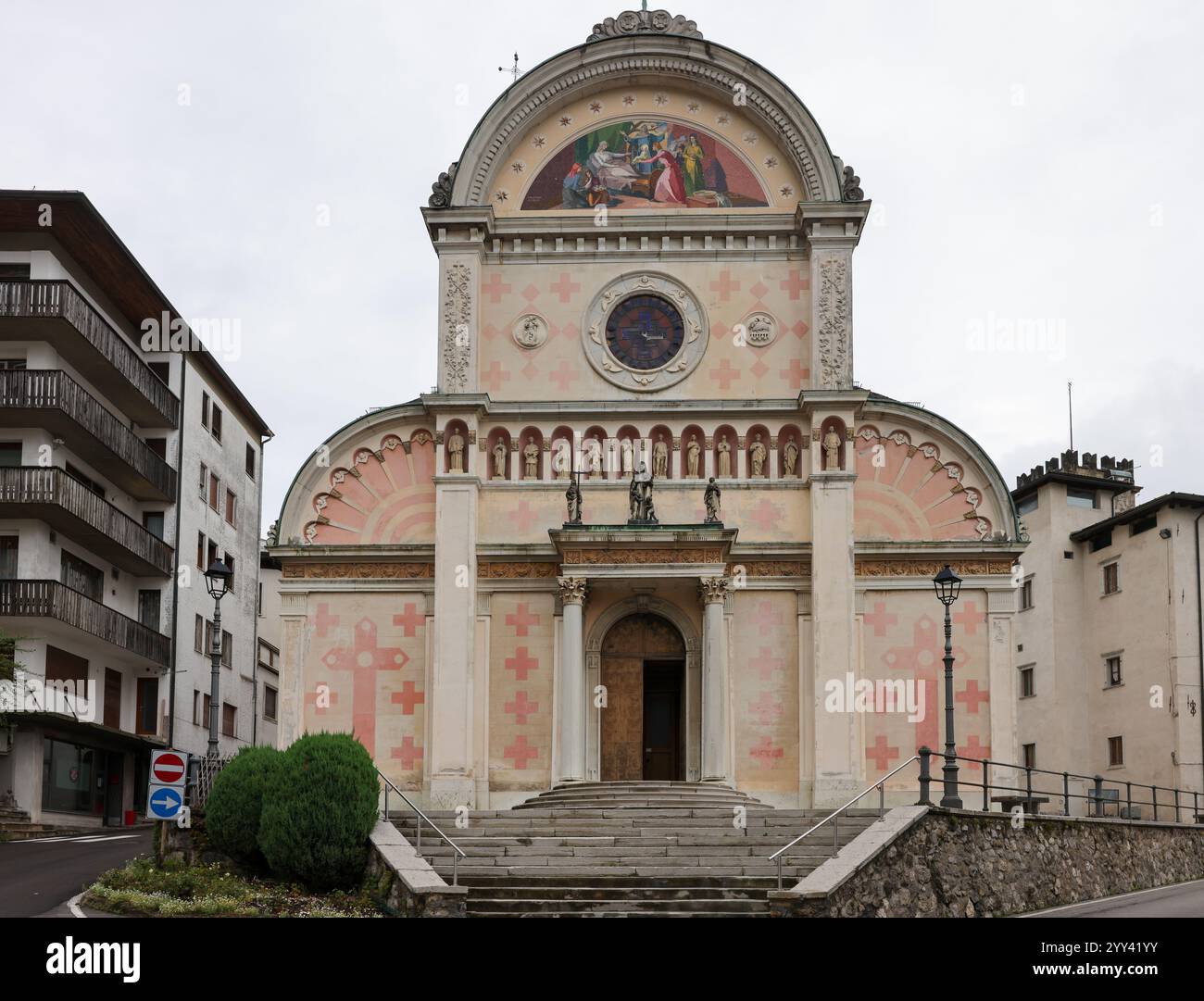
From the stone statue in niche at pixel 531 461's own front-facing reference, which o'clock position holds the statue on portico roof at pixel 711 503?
The statue on portico roof is roughly at 10 o'clock from the stone statue in niche.

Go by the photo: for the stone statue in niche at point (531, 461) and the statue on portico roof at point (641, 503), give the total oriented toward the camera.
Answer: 2

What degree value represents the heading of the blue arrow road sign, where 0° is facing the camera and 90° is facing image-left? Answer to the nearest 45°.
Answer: approximately 0°

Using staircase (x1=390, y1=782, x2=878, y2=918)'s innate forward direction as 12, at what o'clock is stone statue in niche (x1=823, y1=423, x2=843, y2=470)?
The stone statue in niche is roughly at 7 o'clock from the staircase.

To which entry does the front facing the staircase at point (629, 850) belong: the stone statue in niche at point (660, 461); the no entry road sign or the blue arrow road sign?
the stone statue in niche

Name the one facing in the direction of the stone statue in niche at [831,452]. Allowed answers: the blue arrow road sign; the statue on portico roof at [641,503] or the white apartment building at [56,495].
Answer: the white apartment building

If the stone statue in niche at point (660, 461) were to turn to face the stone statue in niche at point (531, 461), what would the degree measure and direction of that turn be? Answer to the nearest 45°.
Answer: approximately 90° to its right

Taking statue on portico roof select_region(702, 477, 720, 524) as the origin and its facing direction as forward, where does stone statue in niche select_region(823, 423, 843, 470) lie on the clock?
The stone statue in niche is roughly at 8 o'clock from the statue on portico roof.
